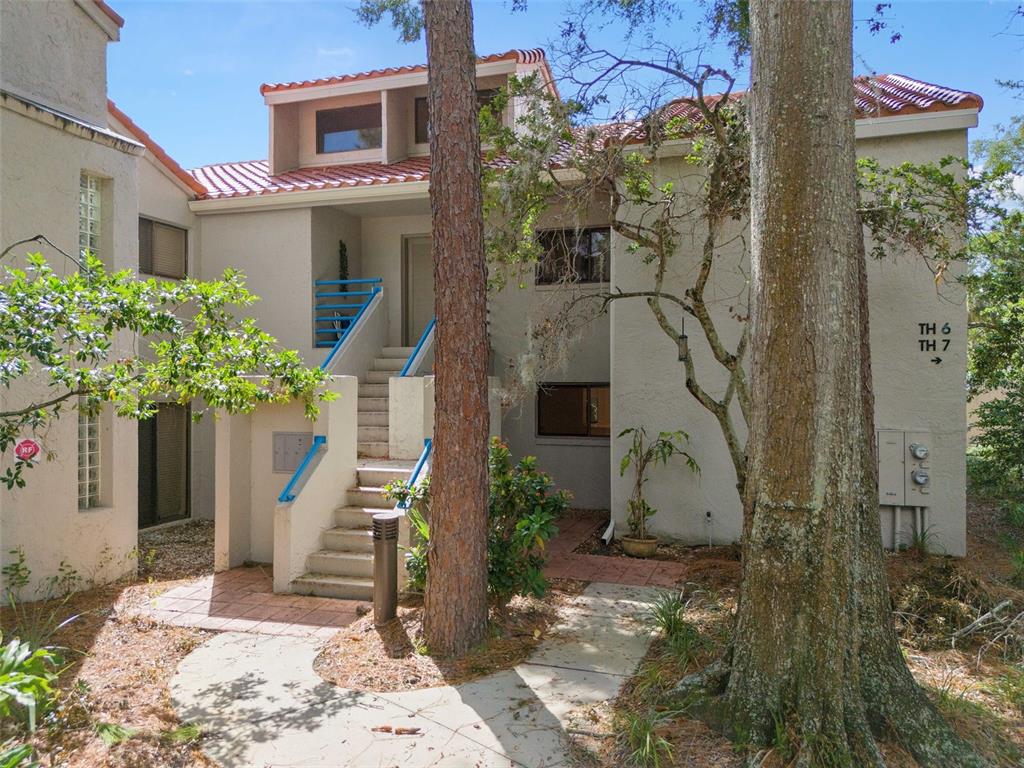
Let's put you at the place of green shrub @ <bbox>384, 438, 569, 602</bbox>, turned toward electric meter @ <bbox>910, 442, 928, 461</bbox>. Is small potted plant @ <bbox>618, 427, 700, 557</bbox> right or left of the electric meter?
left

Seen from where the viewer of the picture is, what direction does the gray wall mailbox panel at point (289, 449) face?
facing the viewer

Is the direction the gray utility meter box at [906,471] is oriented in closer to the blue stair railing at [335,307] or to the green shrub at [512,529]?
the green shrub

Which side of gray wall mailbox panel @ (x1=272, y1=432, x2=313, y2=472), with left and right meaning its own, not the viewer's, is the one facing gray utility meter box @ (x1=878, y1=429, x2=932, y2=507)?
left

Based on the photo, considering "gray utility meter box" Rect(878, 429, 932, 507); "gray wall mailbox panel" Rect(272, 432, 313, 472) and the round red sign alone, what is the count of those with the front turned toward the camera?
3

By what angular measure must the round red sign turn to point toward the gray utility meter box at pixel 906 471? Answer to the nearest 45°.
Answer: approximately 90° to its left

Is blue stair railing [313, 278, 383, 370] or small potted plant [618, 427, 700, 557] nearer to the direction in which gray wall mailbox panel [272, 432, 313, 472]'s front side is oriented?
the small potted plant

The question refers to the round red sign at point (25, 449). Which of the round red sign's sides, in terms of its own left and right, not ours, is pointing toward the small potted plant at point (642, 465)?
left

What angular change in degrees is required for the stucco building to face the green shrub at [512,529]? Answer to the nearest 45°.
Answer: approximately 45° to its left

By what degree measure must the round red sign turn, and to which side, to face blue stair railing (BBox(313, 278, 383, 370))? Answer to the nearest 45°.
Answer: approximately 135° to its left

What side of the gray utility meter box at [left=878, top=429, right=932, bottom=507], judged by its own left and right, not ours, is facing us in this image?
front

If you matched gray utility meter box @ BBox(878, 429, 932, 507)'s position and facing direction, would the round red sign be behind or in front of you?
in front

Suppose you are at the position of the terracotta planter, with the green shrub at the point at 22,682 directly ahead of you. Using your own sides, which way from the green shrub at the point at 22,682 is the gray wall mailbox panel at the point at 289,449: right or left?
right
